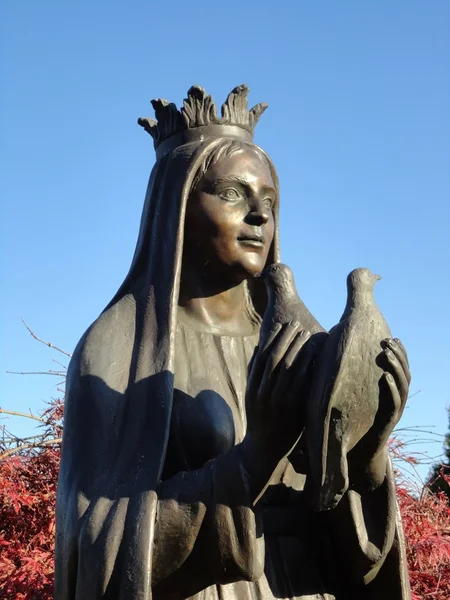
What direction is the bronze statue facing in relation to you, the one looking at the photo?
facing the viewer and to the right of the viewer
